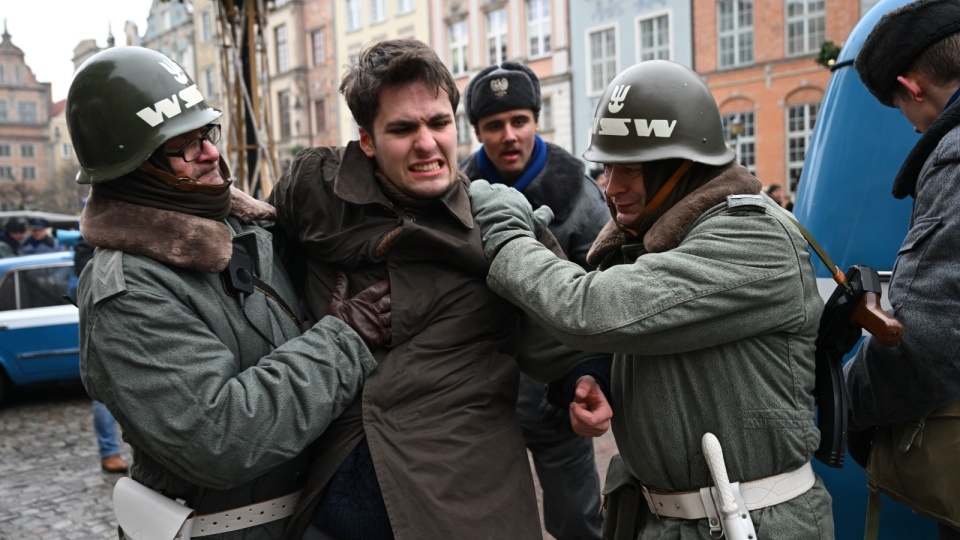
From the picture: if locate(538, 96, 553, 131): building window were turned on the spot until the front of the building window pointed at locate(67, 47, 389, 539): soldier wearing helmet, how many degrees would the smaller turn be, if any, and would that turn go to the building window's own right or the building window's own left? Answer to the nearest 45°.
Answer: approximately 45° to the building window's own left

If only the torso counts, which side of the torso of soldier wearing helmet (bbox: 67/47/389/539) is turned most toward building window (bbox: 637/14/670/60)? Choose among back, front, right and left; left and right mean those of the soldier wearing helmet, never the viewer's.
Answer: left

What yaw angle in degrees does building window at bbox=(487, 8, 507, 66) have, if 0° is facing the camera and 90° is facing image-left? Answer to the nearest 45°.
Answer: approximately 45°

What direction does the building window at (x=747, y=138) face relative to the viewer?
toward the camera

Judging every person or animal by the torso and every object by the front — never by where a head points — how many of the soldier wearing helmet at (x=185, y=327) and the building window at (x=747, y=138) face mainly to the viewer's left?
0

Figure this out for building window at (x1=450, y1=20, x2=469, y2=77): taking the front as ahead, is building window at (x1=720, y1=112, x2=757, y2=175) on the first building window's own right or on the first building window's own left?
on the first building window's own left

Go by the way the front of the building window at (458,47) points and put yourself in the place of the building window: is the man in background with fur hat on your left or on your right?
on your left

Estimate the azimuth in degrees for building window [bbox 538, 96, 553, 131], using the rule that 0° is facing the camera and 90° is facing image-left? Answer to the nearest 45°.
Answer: approximately 45°

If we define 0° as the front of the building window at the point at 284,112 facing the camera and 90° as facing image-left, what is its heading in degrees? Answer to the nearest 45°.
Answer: approximately 45°

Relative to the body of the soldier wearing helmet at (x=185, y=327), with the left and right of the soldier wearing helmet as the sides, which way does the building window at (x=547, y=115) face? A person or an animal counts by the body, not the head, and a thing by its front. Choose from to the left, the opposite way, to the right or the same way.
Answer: to the right

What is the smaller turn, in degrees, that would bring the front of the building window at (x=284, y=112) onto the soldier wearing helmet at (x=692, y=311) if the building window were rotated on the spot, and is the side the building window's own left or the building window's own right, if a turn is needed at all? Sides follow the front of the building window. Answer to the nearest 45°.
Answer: approximately 45° to the building window's own left

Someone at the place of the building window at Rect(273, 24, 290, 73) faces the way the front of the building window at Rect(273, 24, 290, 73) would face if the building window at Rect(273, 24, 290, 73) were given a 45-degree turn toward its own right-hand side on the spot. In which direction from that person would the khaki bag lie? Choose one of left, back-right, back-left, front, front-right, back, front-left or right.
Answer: left

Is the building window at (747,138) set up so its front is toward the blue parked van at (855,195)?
yes
